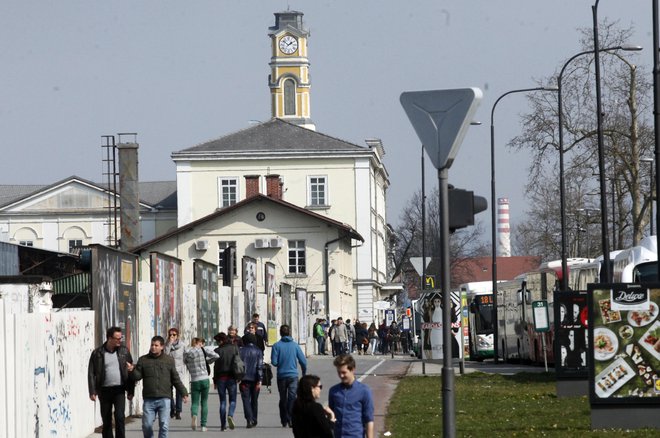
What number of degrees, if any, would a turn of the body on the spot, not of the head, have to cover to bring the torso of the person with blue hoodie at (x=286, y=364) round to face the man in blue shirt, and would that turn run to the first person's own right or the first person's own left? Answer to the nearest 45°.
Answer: approximately 180°

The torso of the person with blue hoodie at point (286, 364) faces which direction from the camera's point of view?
away from the camera

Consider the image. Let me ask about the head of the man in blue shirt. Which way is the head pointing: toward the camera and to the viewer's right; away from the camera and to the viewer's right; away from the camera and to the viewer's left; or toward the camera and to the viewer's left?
toward the camera and to the viewer's left

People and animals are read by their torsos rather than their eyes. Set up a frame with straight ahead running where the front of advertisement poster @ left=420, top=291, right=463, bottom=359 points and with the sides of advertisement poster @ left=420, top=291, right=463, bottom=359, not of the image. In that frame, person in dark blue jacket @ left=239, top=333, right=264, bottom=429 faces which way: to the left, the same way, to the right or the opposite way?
the opposite way

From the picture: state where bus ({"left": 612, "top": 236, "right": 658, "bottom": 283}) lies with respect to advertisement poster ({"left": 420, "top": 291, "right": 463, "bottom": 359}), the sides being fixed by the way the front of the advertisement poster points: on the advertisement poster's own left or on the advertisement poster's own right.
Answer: on the advertisement poster's own left

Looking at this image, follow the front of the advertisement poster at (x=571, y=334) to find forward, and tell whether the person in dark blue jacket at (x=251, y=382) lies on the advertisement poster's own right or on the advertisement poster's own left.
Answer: on the advertisement poster's own right

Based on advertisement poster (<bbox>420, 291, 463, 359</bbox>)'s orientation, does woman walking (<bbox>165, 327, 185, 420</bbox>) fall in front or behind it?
in front

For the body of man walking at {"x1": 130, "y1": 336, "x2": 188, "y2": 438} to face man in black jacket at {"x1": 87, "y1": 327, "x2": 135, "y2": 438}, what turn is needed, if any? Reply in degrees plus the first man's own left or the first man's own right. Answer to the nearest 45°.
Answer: approximately 45° to the first man's own right

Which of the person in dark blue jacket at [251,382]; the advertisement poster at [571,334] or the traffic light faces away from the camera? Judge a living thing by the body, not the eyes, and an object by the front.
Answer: the person in dark blue jacket

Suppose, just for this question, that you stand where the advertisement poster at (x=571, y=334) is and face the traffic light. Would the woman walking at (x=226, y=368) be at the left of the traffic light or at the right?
right

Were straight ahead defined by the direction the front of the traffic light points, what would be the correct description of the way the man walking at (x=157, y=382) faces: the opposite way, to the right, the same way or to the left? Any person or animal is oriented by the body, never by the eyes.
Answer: to the right

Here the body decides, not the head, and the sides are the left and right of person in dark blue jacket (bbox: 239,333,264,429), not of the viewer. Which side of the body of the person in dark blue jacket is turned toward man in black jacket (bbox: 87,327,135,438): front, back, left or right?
back

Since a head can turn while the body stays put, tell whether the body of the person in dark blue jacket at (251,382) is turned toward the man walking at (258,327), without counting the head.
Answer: yes

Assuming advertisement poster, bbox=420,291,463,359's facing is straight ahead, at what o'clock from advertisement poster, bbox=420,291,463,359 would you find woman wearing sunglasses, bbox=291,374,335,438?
The woman wearing sunglasses is roughly at 12 o'clock from the advertisement poster.

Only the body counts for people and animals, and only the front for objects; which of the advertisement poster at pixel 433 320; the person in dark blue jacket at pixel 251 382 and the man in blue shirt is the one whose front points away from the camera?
the person in dark blue jacket

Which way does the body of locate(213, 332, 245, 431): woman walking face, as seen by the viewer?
away from the camera

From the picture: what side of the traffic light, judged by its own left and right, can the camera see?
right
